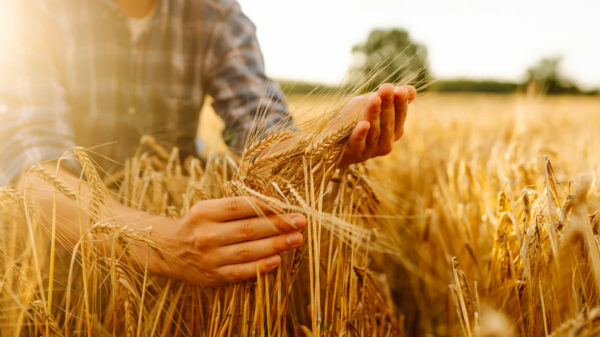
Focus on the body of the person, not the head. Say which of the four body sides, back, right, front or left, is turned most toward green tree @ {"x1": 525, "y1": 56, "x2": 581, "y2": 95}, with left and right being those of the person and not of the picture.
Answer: back
